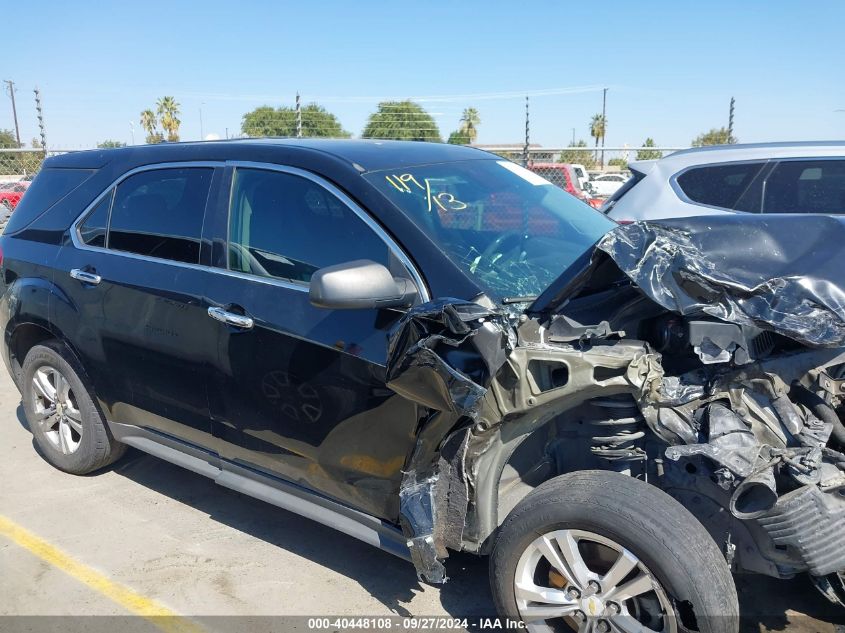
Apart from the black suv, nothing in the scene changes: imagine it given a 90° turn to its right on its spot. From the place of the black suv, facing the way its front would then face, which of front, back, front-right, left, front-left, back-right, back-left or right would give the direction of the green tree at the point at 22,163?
right

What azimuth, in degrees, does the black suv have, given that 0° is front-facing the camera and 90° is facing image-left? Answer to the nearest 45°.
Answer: approximately 315°

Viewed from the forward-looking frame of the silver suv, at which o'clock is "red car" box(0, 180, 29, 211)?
The red car is roughly at 7 o'clock from the silver suv.

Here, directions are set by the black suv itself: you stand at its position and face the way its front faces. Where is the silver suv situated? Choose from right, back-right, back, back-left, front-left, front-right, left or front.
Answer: left

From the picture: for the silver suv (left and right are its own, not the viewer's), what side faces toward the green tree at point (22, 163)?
back

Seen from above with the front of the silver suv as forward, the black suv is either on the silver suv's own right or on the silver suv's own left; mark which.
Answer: on the silver suv's own right

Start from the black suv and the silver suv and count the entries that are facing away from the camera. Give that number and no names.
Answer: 0

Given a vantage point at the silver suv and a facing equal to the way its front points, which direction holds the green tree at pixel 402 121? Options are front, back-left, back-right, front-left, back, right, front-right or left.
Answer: back-left

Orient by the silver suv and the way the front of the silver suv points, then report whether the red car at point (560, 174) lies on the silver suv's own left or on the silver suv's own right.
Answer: on the silver suv's own left

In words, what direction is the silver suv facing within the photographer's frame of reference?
facing to the right of the viewer
